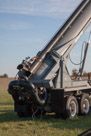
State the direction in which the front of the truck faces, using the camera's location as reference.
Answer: facing away from the viewer and to the right of the viewer
